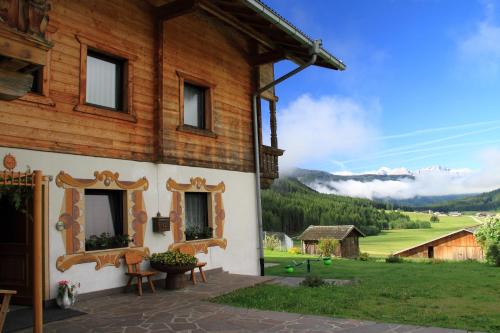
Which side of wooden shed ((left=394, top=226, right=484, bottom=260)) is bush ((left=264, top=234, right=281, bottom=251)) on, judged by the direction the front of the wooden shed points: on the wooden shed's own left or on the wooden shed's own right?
on the wooden shed's own right

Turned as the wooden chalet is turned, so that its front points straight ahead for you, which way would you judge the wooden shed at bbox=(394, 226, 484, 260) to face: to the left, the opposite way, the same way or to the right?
to the right

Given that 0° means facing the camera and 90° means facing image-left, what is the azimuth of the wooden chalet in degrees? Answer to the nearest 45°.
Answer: approximately 315°

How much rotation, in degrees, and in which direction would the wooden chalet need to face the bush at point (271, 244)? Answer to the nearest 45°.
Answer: approximately 135° to its left

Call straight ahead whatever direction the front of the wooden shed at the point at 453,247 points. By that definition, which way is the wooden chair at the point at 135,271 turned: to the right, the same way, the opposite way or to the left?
to the left

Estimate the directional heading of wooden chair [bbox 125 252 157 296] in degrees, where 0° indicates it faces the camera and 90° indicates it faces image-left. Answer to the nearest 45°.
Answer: approximately 315°

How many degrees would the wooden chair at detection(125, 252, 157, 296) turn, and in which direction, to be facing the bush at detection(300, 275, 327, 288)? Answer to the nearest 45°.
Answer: approximately 45° to its left

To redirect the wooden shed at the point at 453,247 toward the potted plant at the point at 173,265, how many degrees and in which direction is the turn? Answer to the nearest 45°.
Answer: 0° — it already faces it
